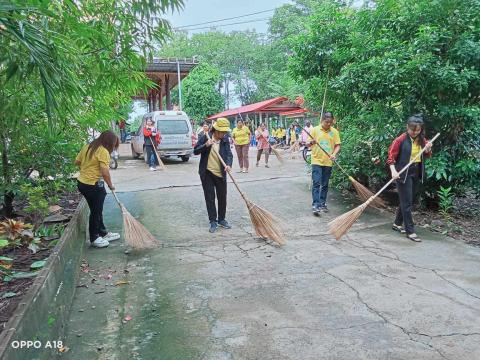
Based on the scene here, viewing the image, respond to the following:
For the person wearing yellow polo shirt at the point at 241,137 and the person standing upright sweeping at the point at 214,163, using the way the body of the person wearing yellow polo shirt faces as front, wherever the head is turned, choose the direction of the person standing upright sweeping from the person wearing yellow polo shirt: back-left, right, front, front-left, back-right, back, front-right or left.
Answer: front

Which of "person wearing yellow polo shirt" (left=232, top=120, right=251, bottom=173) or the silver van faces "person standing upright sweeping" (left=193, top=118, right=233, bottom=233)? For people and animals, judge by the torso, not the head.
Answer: the person wearing yellow polo shirt

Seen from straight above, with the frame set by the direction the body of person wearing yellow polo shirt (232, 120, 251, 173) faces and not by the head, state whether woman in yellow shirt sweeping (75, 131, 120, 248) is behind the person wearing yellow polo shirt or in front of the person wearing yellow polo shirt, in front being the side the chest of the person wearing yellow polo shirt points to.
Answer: in front

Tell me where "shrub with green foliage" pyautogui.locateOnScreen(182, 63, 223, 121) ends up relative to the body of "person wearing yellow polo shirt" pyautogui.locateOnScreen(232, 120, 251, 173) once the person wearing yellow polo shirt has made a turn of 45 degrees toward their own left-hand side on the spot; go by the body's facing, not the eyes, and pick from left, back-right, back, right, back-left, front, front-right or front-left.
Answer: back-left

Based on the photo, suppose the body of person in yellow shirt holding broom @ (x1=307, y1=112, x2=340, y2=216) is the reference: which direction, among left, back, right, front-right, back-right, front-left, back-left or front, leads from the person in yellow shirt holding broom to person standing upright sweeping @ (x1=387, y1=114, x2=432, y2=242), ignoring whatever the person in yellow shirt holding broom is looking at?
front-left

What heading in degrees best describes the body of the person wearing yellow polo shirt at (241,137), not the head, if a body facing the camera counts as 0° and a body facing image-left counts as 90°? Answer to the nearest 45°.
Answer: approximately 0°

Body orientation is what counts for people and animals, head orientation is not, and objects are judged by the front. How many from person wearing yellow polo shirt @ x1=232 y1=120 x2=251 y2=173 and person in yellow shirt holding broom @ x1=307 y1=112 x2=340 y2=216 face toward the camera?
2

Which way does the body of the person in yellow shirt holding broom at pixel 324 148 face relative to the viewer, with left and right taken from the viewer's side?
facing the viewer
